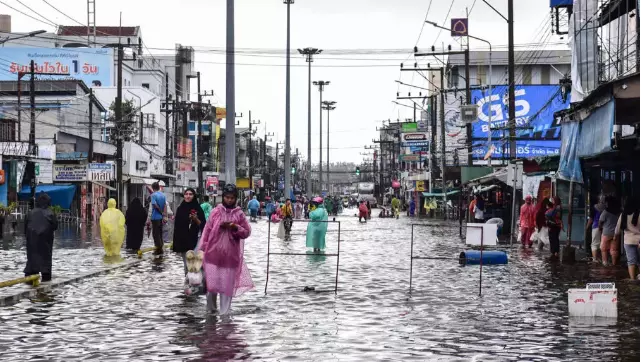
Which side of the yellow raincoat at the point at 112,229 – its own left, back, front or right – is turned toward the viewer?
back

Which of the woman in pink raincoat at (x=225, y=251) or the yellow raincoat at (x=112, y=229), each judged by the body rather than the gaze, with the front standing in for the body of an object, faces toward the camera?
the woman in pink raincoat

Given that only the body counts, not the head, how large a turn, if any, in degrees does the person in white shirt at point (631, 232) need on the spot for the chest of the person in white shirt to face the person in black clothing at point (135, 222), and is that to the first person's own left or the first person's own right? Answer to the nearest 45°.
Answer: approximately 90° to the first person's own left

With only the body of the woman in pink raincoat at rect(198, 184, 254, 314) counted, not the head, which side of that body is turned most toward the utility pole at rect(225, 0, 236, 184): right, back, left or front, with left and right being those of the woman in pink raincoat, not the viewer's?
back

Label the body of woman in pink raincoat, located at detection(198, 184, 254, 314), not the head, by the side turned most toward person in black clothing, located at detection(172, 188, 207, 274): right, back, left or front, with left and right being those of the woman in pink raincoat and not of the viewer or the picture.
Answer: back

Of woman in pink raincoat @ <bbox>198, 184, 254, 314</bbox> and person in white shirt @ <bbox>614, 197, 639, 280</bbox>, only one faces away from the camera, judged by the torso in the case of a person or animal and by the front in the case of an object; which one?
the person in white shirt

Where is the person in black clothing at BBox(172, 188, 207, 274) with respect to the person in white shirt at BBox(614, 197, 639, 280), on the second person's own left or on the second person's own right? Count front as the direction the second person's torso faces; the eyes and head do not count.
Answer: on the second person's own left

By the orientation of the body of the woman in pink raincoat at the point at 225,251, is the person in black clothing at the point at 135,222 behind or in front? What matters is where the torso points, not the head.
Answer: behind

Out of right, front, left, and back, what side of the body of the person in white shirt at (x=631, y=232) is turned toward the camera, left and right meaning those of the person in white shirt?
back

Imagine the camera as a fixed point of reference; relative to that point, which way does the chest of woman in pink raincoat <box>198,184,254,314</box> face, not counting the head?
toward the camera

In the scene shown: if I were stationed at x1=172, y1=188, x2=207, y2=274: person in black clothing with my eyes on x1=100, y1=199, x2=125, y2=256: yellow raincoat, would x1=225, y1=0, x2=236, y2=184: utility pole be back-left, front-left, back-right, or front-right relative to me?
front-right
